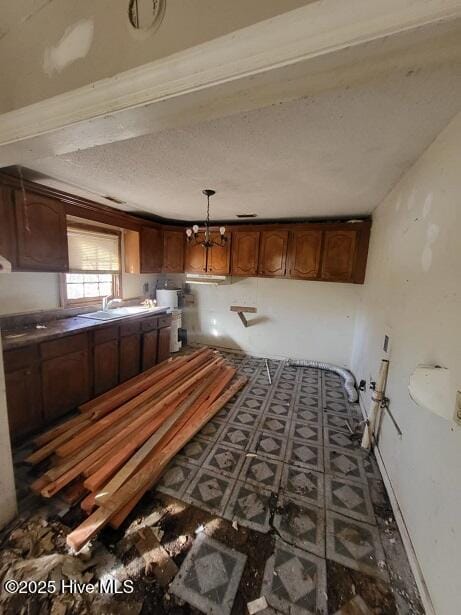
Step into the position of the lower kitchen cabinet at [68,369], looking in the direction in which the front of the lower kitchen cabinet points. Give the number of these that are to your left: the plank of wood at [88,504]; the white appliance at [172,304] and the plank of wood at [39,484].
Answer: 1

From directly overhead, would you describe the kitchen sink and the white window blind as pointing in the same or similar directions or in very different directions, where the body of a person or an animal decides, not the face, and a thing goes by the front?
same or similar directions

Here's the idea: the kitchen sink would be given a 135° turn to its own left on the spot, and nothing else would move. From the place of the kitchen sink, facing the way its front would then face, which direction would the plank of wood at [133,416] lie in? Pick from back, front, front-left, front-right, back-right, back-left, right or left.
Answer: back

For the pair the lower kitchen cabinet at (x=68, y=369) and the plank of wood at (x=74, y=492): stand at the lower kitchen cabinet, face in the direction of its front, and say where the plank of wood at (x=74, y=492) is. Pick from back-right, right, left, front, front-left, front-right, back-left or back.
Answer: front-right

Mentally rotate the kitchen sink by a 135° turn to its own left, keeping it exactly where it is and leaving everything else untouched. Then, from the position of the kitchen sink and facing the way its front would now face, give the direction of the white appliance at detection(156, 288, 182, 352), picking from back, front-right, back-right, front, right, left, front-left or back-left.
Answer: front-right

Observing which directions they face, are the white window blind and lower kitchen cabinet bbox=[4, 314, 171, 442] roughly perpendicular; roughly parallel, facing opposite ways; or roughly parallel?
roughly parallel

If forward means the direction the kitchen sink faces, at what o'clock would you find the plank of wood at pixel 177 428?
The plank of wood is roughly at 1 o'clock from the kitchen sink.

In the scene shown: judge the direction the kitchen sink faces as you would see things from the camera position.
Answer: facing the viewer and to the right of the viewer

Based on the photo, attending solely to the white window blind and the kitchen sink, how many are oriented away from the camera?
0

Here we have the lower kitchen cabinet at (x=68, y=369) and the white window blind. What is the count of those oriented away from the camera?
0

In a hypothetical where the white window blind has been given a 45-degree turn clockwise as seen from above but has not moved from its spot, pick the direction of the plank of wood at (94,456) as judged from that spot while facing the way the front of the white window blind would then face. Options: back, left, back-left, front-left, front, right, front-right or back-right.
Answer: front

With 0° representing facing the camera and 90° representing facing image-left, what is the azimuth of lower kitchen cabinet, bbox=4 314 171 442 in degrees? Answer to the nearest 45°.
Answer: approximately 315°
